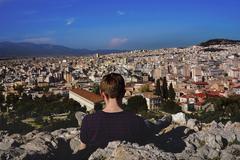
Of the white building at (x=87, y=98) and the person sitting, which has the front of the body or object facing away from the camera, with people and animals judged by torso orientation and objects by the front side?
the person sitting

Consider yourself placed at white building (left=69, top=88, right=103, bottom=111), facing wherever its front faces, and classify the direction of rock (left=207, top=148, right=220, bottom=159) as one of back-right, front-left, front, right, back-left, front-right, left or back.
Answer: front-left

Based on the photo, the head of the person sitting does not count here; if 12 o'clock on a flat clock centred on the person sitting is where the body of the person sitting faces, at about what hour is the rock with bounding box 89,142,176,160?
The rock is roughly at 5 o'clock from the person sitting.

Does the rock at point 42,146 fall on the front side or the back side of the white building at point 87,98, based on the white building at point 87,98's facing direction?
on the front side

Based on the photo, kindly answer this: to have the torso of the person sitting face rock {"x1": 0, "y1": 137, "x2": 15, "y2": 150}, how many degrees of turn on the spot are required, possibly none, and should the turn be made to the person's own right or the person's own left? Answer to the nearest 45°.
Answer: approximately 45° to the person's own left

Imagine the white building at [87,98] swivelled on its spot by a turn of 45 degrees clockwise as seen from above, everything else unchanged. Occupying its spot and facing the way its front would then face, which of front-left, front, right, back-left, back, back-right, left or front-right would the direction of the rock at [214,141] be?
left

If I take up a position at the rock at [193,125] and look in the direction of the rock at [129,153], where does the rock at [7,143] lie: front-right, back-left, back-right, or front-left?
front-right

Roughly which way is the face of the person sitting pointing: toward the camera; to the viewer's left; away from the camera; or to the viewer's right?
away from the camera

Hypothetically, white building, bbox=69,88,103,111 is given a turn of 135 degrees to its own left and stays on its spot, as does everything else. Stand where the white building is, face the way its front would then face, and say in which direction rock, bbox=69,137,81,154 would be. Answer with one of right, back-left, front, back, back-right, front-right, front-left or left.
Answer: right

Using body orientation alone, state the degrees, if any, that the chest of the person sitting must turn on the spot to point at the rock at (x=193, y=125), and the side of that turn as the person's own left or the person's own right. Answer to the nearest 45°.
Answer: approximately 45° to the person's own right

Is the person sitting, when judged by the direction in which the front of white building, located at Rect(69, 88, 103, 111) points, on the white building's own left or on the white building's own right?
on the white building's own left

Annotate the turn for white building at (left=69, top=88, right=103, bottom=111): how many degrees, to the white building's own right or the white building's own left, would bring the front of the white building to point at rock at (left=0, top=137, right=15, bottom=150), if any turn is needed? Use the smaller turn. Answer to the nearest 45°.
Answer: approximately 45° to the white building's own left

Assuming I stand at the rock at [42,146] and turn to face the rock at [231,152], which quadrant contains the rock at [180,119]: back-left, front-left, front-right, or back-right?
front-left

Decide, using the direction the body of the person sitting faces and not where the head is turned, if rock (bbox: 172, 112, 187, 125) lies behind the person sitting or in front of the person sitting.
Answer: in front

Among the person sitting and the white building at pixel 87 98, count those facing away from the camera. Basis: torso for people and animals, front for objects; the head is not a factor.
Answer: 1

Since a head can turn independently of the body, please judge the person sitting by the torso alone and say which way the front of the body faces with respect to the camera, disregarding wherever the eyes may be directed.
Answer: away from the camera

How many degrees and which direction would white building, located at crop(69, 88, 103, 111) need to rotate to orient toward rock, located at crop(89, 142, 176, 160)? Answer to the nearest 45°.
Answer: approximately 45° to its left

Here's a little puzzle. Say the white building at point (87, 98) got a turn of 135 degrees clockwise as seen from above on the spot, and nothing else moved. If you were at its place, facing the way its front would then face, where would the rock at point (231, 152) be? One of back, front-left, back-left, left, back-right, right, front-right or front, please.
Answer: back
